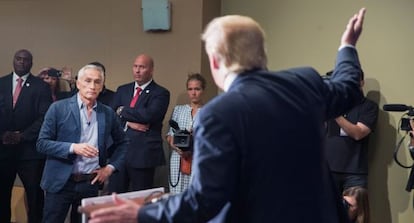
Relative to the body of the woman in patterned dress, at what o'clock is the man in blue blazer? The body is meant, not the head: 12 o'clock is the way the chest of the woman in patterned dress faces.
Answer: The man in blue blazer is roughly at 1 o'clock from the woman in patterned dress.

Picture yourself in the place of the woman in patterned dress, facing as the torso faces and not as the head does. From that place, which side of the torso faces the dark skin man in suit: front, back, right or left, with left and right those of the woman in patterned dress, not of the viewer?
right

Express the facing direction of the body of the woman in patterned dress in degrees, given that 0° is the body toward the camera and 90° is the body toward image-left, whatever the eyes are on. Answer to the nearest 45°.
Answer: approximately 0°

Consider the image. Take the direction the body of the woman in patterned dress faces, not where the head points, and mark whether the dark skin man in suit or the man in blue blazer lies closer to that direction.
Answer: the man in blue blazer
